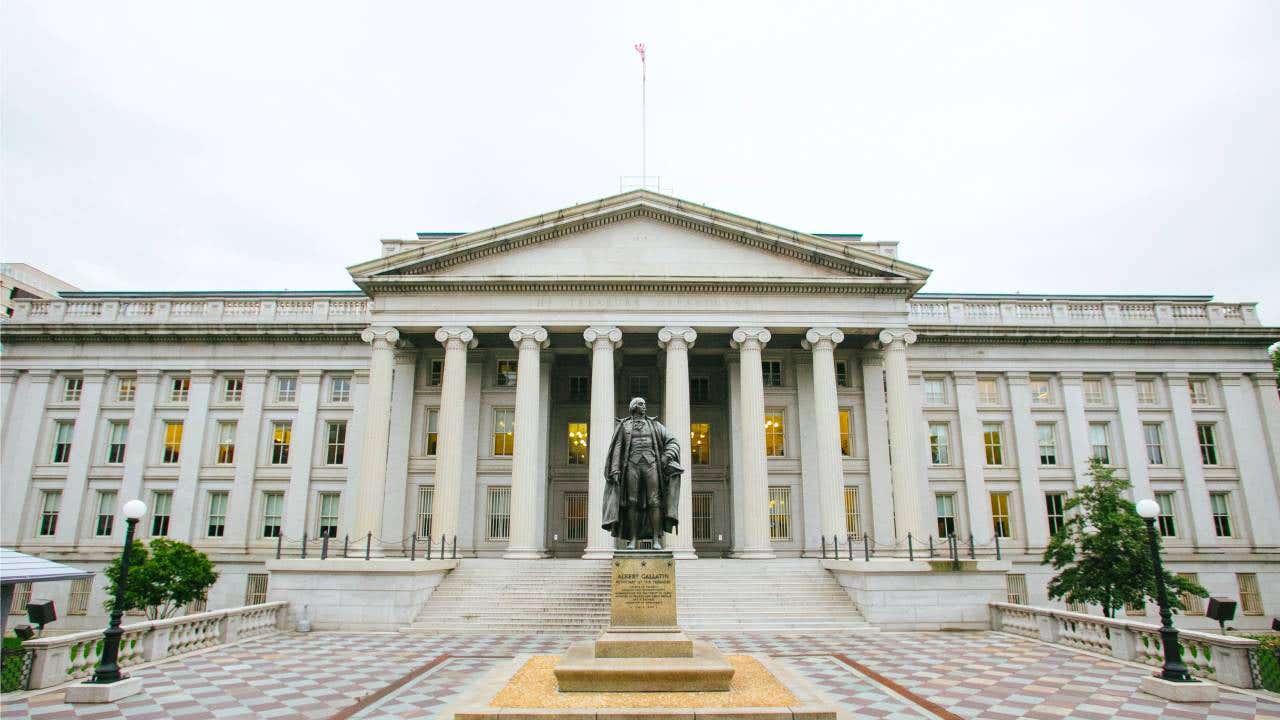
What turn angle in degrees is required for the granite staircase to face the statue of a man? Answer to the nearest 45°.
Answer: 0° — it already faces it

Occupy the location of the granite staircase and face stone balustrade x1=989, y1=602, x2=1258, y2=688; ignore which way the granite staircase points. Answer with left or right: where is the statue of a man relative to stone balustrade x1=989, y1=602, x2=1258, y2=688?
right

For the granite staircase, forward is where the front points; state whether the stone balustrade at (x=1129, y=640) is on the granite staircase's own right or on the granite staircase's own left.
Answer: on the granite staircase's own left

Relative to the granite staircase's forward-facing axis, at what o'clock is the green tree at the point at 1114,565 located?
The green tree is roughly at 9 o'clock from the granite staircase.

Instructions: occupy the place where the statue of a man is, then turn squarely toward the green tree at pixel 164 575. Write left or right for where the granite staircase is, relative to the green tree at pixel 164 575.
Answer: right

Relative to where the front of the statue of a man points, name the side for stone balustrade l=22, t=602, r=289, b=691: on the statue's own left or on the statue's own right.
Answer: on the statue's own right

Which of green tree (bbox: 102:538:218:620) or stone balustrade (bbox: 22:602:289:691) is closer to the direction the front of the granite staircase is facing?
the stone balustrade

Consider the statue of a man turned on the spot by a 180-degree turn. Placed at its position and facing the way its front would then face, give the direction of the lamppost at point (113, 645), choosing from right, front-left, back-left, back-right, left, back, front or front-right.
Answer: left

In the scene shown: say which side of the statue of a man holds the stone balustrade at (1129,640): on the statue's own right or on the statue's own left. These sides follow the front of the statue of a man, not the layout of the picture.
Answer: on the statue's own left

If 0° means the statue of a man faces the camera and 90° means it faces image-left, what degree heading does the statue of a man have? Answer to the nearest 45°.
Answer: approximately 0°

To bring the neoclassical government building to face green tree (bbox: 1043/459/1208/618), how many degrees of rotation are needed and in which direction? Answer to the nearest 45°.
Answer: approximately 45° to its left

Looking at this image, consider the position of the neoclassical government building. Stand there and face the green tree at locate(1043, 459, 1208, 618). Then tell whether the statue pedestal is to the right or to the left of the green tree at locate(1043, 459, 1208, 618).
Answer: right

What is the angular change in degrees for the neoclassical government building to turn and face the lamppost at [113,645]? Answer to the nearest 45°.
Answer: approximately 45° to its right
